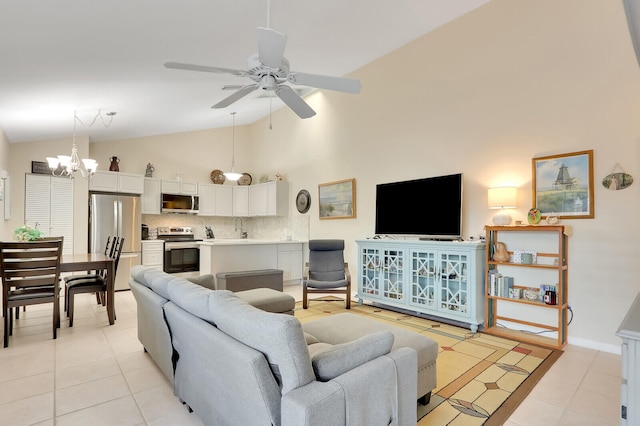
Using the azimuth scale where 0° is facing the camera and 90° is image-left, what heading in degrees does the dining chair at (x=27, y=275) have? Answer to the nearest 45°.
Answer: approximately 180°

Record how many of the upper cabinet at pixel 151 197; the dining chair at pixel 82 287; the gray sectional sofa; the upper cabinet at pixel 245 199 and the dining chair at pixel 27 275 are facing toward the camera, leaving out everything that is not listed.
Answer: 2

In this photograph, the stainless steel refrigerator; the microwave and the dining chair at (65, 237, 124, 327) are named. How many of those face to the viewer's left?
1

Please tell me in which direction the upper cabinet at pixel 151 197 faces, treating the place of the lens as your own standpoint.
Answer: facing the viewer

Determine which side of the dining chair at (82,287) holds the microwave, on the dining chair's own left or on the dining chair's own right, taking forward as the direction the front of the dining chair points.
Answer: on the dining chair's own right

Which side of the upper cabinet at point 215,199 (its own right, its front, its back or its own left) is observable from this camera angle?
front

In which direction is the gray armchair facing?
toward the camera

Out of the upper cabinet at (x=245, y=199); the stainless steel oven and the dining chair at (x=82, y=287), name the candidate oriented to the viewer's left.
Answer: the dining chair

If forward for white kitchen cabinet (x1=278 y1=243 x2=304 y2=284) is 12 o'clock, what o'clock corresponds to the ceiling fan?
The ceiling fan is roughly at 12 o'clock from the white kitchen cabinet.

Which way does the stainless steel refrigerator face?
toward the camera

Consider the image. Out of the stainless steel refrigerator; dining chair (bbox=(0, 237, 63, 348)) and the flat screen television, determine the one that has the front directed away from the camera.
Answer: the dining chair

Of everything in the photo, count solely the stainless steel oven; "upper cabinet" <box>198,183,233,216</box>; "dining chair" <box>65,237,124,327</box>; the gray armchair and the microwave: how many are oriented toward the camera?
4

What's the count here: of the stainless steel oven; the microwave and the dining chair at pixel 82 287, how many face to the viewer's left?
1

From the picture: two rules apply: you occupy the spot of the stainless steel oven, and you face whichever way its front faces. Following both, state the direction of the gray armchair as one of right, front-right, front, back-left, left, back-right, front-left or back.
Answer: front-left

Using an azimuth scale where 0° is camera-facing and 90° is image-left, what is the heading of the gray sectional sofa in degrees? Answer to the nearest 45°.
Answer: approximately 225°

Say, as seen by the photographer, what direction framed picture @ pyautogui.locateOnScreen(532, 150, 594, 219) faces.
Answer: facing the viewer and to the left of the viewer
